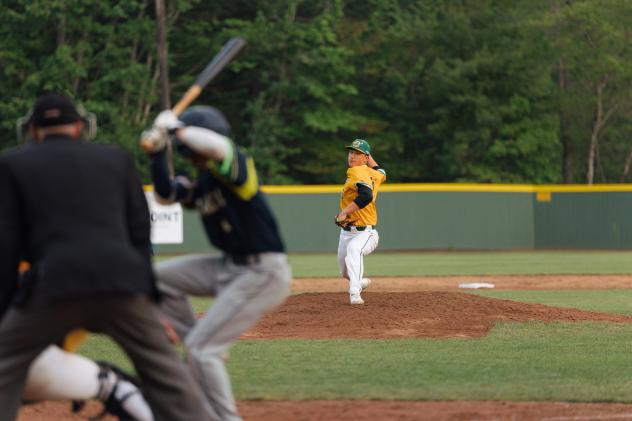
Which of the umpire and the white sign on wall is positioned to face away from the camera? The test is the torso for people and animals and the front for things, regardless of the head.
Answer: the umpire

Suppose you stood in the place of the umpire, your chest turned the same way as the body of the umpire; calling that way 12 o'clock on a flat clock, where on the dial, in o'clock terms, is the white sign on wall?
The white sign on wall is roughly at 12 o'clock from the umpire.

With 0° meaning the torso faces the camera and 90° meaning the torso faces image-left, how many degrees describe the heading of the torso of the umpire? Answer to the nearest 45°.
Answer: approximately 180°

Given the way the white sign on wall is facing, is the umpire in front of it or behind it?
in front

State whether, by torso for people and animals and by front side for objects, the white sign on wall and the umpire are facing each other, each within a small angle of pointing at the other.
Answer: yes

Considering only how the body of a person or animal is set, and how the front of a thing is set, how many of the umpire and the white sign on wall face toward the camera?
1

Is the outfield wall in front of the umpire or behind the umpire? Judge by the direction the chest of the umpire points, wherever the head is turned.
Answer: in front

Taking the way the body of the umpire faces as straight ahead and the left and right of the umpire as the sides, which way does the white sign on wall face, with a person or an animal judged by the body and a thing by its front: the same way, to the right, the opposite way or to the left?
the opposite way

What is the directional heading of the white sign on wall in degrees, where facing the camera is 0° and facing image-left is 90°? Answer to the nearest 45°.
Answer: approximately 0°
